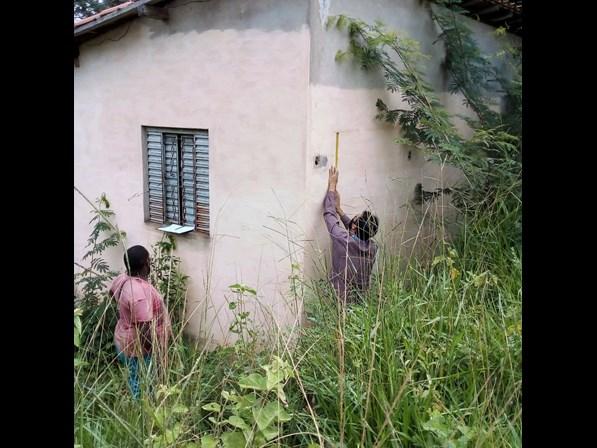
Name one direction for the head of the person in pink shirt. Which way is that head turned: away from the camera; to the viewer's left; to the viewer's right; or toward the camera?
away from the camera

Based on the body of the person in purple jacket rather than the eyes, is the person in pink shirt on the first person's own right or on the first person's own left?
on the first person's own left

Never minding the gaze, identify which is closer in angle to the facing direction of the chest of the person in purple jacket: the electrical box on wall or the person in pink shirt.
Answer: the electrical box on wall

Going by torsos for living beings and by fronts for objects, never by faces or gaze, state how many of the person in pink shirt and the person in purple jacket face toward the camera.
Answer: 0

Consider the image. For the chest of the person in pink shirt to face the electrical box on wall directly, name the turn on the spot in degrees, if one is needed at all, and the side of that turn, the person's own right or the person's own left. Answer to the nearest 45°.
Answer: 0° — they already face it

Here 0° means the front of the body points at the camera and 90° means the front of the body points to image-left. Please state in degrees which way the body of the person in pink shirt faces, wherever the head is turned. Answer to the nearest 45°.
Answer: approximately 225°

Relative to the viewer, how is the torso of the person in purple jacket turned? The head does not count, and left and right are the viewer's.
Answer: facing away from the viewer and to the left of the viewer

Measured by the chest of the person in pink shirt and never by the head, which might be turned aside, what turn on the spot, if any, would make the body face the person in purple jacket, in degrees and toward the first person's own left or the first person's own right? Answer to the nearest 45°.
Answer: approximately 45° to the first person's own right
